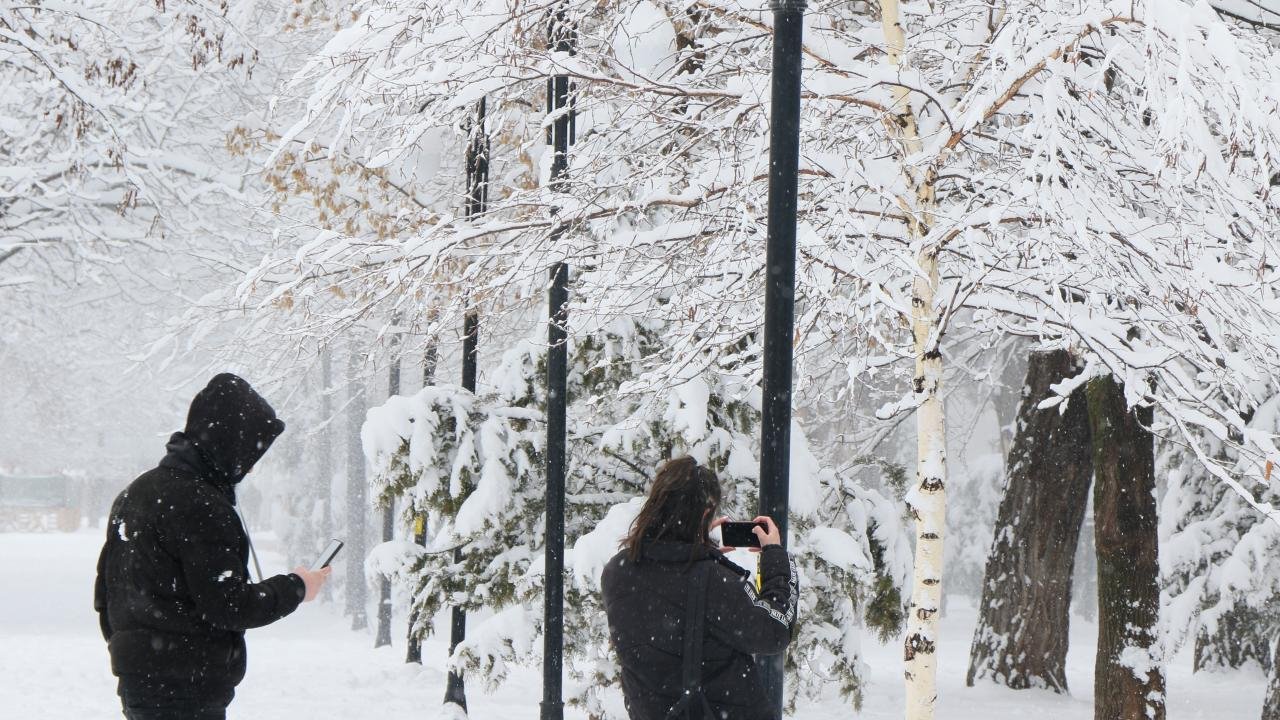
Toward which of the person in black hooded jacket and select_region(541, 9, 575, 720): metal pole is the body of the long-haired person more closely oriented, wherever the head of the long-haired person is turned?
the metal pole

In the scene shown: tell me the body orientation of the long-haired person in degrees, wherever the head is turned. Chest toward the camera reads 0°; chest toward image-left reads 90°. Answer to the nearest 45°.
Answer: approximately 225°

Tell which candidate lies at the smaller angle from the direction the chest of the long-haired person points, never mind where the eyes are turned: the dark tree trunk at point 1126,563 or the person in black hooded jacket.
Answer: the dark tree trunk

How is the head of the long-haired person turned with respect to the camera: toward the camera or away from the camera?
away from the camera

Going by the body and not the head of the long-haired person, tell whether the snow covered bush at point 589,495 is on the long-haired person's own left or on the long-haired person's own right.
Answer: on the long-haired person's own left

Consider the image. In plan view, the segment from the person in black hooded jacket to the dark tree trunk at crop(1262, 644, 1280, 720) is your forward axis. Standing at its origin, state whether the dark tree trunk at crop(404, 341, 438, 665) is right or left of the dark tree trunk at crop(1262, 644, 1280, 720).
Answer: left

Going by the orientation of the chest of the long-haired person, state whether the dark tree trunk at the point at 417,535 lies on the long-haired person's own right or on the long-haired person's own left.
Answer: on the long-haired person's own left

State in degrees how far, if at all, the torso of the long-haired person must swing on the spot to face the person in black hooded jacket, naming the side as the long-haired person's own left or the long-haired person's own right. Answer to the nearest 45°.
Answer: approximately 135° to the long-haired person's own left

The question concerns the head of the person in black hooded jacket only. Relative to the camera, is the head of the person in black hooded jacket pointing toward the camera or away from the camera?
away from the camera

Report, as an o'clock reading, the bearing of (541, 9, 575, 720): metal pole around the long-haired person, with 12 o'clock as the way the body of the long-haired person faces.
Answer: The metal pole is roughly at 10 o'clock from the long-haired person.
